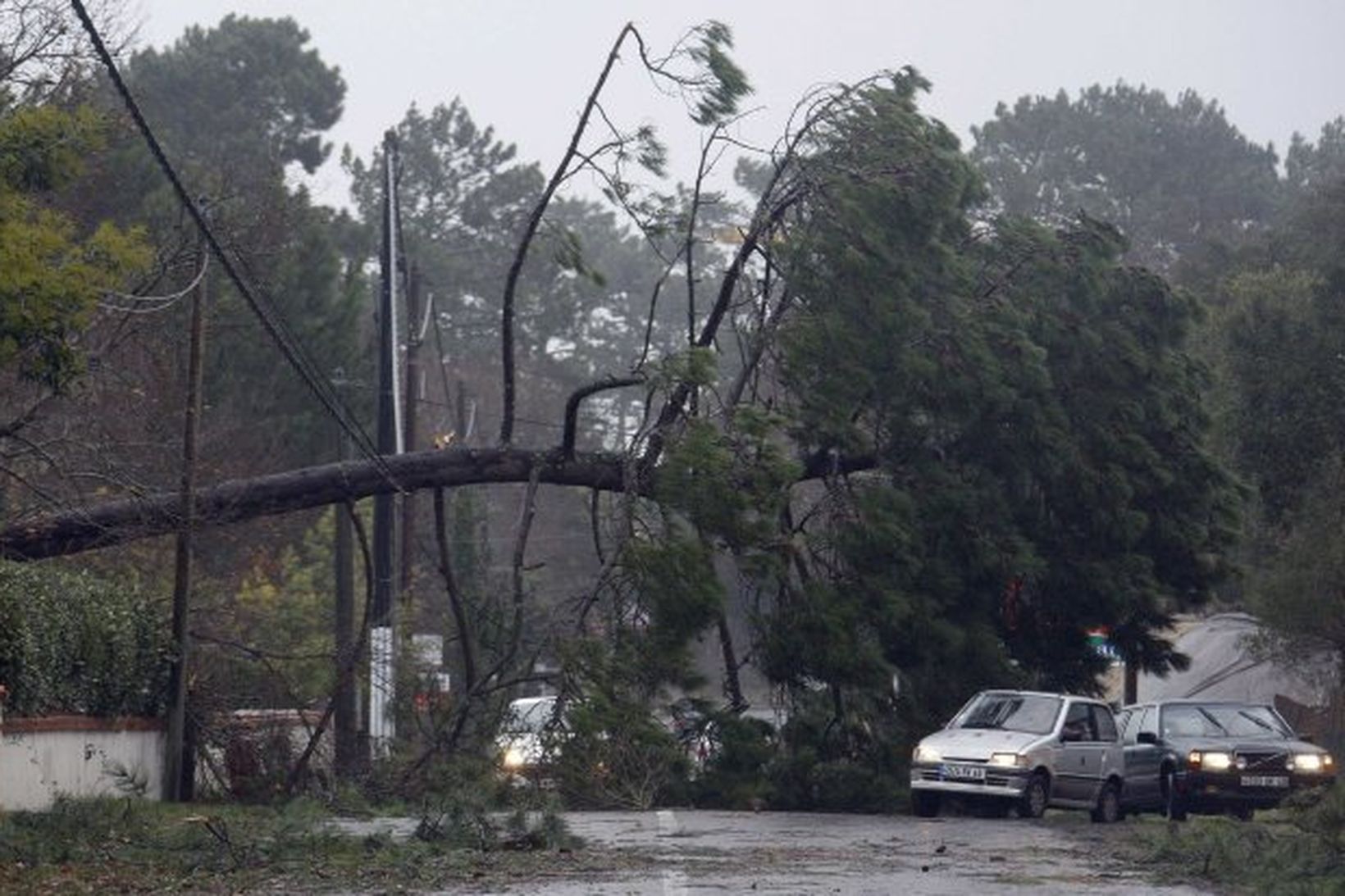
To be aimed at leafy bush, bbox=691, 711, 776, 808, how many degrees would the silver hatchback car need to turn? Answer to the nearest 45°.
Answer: approximately 45° to its right

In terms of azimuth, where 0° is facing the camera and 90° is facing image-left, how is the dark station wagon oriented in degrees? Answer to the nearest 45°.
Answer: approximately 315°

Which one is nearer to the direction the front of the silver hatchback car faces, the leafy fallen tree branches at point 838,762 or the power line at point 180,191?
the power line

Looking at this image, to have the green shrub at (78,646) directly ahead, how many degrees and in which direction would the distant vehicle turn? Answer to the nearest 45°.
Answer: approximately 90° to its right

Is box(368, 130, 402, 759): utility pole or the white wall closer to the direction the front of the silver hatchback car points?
the white wall

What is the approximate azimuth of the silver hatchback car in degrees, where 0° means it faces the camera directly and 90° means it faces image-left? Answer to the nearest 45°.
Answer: approximately 45°
